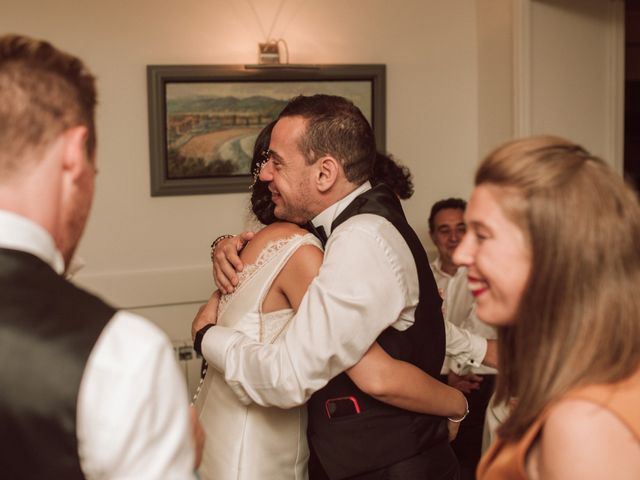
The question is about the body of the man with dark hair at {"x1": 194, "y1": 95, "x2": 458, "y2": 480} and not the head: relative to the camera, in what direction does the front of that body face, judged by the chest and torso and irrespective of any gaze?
to the viewer's left

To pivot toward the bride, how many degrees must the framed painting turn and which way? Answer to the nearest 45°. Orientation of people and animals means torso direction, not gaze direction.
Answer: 0° — it already faces them

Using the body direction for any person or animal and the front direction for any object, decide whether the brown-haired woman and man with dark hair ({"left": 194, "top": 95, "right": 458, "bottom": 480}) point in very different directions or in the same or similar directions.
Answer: same or similar directions

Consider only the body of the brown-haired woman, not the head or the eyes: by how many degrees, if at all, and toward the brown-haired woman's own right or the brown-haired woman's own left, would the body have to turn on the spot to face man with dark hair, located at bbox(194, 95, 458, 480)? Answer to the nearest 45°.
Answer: approximately 45° to the brown-haired woman's own right

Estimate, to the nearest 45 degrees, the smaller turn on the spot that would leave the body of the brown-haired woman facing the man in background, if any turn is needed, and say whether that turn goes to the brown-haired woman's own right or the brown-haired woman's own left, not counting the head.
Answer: approximately 90° to the brown-haired woman's own right

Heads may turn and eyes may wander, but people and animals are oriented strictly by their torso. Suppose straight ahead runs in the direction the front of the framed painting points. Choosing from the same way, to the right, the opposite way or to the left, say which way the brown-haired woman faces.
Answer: to the right

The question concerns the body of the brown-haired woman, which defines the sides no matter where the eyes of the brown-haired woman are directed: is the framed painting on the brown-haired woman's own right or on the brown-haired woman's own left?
on the brown-haired woman's own right

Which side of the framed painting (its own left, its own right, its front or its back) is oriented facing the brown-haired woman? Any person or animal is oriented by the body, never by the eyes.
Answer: front

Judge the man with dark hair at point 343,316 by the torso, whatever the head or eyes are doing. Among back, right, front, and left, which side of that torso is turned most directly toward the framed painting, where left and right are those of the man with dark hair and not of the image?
right

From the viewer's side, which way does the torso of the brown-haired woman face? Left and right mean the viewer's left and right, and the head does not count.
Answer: facing to the left of the viewer

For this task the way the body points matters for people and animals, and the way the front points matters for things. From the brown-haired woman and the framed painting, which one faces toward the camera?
the framed painting

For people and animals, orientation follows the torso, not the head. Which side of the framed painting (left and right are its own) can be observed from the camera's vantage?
front

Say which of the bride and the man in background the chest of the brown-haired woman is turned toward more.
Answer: the bride

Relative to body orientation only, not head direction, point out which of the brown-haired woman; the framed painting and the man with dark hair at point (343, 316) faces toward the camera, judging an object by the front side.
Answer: the framed painting
